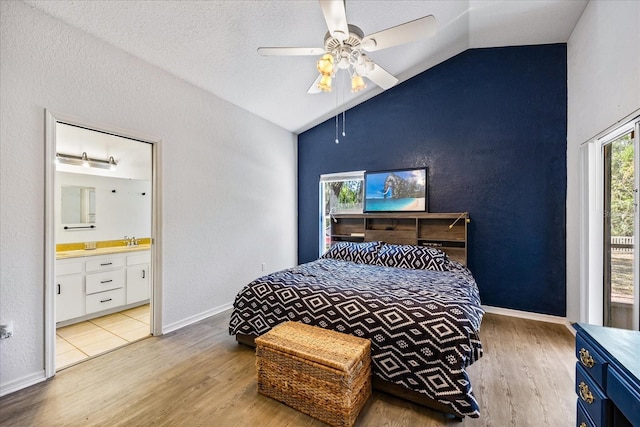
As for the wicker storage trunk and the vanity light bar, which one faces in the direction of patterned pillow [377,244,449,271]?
the vanity light bar

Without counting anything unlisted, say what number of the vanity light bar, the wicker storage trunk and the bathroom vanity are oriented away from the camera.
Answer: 0

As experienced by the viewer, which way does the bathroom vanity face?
facing the viewer and to the right of the viewer

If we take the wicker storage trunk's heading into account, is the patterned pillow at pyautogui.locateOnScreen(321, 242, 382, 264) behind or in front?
behind

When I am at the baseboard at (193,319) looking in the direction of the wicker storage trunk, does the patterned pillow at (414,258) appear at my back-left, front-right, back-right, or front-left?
front-left

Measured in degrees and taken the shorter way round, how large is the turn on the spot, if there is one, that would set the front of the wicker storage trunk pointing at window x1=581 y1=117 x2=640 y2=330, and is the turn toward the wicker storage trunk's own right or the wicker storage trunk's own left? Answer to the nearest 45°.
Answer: approximately 135° to the wicker storage trunk's own left

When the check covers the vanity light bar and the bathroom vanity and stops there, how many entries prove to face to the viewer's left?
0

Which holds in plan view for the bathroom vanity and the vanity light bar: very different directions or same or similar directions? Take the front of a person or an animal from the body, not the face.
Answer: same or similar directions

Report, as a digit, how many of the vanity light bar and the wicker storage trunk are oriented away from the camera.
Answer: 0

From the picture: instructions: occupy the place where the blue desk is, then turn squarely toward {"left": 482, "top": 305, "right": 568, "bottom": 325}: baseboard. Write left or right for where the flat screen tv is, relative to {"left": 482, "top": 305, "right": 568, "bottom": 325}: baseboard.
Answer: left

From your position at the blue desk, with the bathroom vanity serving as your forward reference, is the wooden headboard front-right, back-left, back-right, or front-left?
front-right

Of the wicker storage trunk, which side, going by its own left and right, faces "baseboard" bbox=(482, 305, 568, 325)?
back

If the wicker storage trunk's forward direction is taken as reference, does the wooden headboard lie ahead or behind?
behind

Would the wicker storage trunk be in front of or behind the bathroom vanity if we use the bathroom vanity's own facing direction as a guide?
in front

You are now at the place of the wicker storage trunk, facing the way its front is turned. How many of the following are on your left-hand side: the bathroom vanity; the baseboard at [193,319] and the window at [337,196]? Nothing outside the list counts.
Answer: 0
